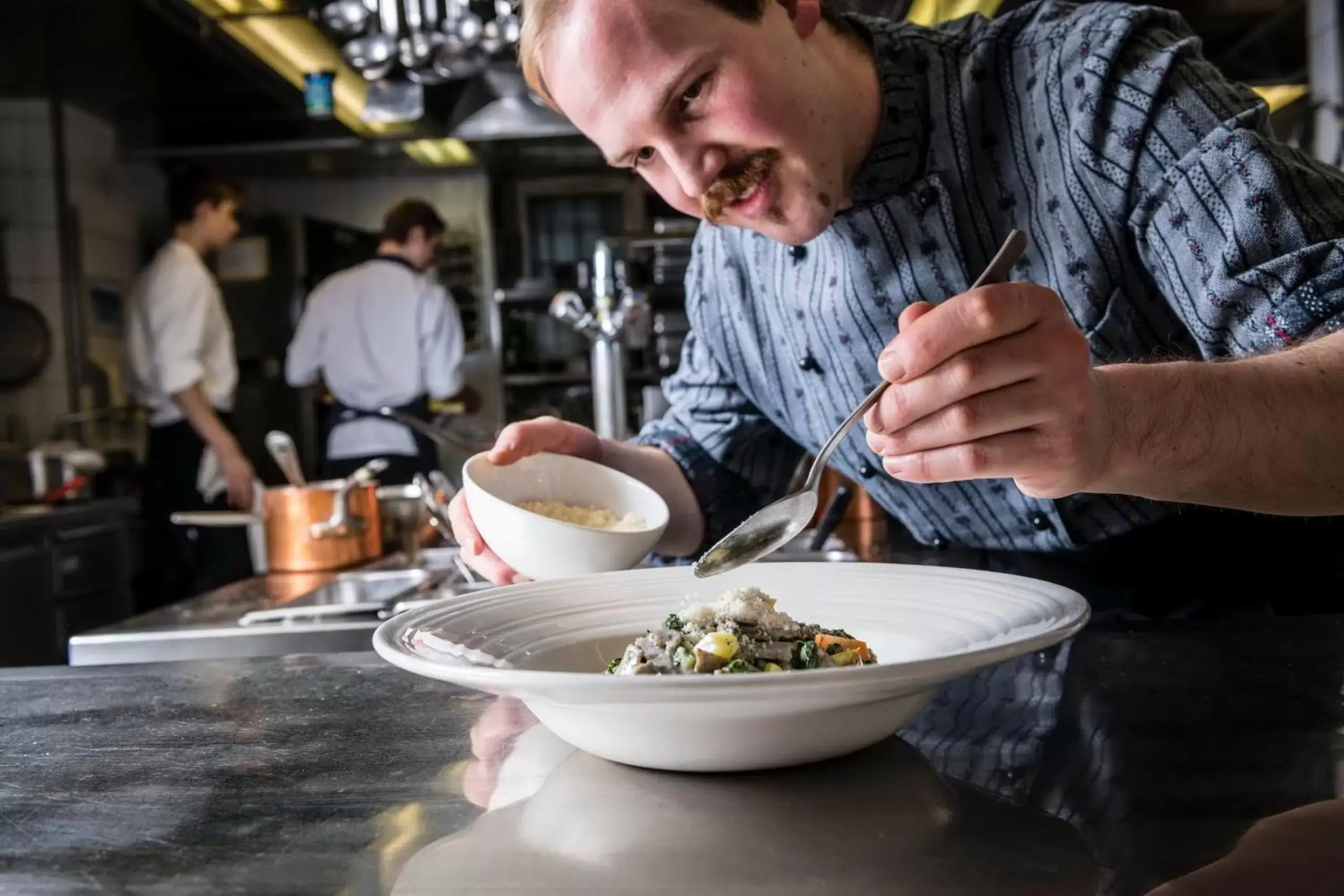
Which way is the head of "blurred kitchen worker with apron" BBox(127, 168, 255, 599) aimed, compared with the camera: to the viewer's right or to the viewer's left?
to the viewer's right

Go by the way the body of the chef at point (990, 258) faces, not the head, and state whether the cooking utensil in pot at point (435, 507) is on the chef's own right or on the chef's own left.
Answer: on the chef's own right

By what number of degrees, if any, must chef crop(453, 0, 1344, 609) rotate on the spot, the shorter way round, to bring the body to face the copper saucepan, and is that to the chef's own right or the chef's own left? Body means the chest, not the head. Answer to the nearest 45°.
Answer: approximately 90° to the chef's own right

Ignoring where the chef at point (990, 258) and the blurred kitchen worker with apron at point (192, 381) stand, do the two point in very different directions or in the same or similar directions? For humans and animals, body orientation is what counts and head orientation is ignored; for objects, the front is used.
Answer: very different directions

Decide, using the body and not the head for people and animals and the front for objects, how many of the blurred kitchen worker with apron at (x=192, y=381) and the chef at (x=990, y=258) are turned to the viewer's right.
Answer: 1

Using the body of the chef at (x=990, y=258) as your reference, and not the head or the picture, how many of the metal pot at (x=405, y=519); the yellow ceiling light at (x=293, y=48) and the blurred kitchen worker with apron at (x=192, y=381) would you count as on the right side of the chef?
3

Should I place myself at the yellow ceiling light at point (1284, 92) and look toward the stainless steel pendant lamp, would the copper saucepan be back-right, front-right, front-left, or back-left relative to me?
front-left

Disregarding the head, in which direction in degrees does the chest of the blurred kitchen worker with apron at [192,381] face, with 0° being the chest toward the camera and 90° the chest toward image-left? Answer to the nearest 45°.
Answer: approximately 270°

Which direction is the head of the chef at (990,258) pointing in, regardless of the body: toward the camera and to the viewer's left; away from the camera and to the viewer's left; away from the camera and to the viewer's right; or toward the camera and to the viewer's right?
toward the camera and to the viewer's left

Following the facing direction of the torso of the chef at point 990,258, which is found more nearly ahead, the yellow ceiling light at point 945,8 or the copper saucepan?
the copper saucepan

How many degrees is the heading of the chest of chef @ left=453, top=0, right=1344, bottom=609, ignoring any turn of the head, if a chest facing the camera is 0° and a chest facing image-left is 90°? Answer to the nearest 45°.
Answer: approximately 45°
